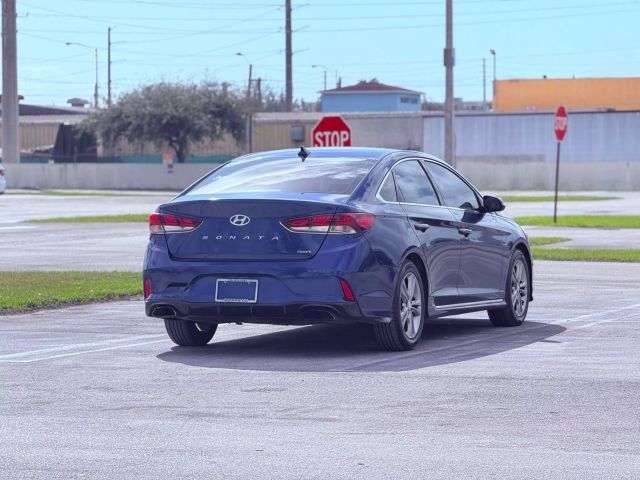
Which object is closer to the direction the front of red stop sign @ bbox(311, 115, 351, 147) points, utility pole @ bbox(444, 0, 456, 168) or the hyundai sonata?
the hyundai sonata

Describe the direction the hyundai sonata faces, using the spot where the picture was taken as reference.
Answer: facing away from the viewer and to the right of the viewer

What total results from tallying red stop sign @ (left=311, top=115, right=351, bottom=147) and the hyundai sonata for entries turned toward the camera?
1

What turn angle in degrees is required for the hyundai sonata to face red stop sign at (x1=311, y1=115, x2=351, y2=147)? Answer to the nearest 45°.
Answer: approximately 45° to its left

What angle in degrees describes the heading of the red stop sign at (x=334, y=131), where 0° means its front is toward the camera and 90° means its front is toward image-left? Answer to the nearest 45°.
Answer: approximately 0°

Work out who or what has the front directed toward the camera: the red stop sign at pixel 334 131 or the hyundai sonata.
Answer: the red stop sign

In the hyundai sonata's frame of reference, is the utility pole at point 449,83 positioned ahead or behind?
ahead

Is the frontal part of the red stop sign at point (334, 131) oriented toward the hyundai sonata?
yes
